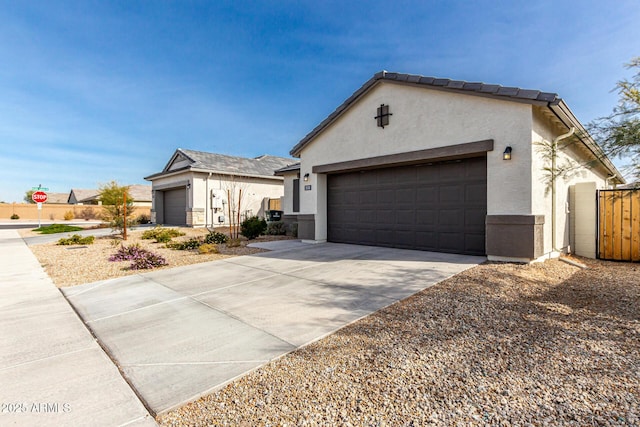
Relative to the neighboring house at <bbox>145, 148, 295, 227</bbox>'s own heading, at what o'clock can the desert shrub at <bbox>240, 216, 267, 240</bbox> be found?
The desert shrub is roughly at 10 o'clock from the neighboring house.

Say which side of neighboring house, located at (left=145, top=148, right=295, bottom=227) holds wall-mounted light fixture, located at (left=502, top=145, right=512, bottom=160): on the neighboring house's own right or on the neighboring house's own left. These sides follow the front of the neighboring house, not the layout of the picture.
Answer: on the neighboring house's own left

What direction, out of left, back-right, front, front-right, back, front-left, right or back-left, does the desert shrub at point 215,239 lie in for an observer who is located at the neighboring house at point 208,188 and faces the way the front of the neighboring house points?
front-left

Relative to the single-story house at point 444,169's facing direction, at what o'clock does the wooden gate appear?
The wooden gate is roughly at 9 o'clock from the single-story house.

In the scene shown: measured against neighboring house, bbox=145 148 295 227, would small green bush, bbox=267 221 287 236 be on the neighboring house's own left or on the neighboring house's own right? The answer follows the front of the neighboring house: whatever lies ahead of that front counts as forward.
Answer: on the neighboring house's own left

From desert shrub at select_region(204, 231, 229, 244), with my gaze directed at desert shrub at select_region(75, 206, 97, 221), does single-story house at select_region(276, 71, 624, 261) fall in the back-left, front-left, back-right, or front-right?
back-right

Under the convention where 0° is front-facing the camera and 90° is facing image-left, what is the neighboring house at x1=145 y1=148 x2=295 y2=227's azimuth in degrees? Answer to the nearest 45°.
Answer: approximately 45°

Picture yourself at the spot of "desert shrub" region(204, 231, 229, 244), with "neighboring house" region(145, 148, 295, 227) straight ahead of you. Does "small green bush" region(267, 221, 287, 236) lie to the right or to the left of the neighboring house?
right

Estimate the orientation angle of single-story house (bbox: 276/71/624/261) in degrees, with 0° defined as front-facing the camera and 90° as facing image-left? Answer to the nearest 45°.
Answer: approximately 45°

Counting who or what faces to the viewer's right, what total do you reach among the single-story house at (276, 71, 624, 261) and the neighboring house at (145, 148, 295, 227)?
0
